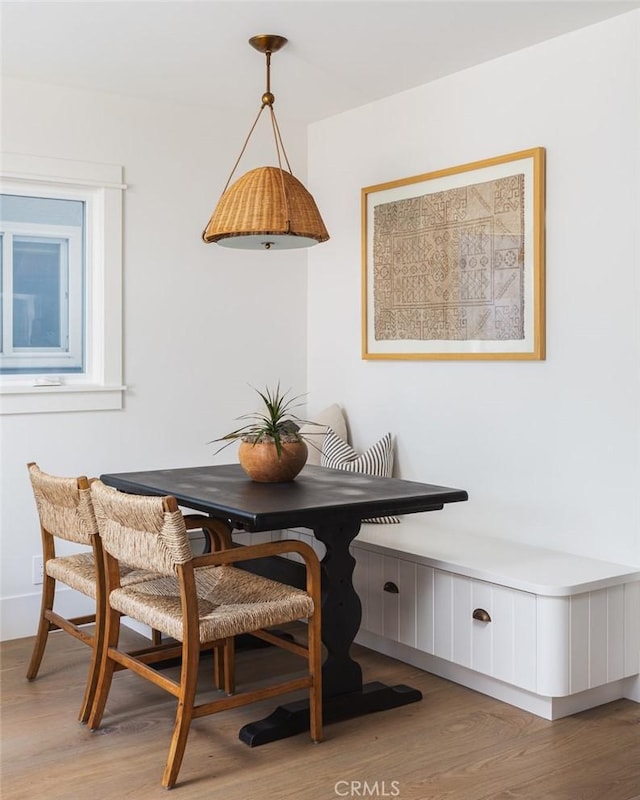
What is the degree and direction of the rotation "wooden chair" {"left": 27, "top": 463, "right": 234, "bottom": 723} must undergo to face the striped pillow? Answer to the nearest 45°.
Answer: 0° — it already faces it

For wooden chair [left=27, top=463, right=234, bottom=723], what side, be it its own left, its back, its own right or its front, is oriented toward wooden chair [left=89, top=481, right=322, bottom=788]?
right

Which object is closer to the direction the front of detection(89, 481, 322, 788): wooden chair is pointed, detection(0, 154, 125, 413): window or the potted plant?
the potted plant

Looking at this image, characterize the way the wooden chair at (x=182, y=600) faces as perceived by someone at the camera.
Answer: facing away from the viewer and to the right of the viewer

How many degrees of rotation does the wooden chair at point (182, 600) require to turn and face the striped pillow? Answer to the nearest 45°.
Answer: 0° — it already faces it

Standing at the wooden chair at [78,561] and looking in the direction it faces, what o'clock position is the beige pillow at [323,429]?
The beige pillow is roughly at 12 o'clock from the wooden chair.

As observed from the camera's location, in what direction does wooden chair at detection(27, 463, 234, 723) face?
facing away from the viewer and to the right of the viewer

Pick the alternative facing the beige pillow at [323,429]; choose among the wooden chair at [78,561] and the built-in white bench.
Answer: the wooden chair
